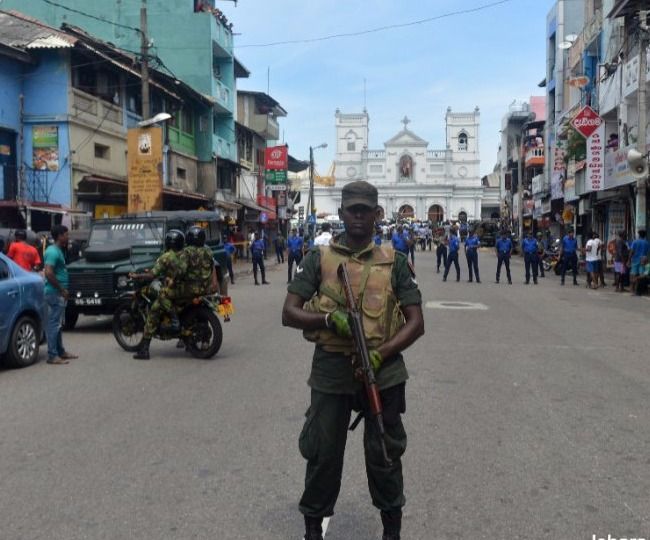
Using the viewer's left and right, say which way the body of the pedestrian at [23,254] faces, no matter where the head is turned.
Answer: facing away from the viewer

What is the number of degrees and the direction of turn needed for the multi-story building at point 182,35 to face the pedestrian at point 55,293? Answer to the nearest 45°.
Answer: approximately 45° to its right

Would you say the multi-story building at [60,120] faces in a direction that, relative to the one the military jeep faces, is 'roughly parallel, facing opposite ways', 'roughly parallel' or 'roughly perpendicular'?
roughly perpendicular

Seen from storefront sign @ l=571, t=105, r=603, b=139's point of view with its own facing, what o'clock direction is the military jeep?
The military jeep is roughly at 1 o'clock from the storefront sign.

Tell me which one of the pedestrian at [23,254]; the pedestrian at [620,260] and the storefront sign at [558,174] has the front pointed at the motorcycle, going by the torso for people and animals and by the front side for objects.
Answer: the storefront sign

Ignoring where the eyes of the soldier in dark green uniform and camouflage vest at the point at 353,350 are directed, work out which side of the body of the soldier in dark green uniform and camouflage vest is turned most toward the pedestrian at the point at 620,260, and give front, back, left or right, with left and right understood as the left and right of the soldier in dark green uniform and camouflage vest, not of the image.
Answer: back
